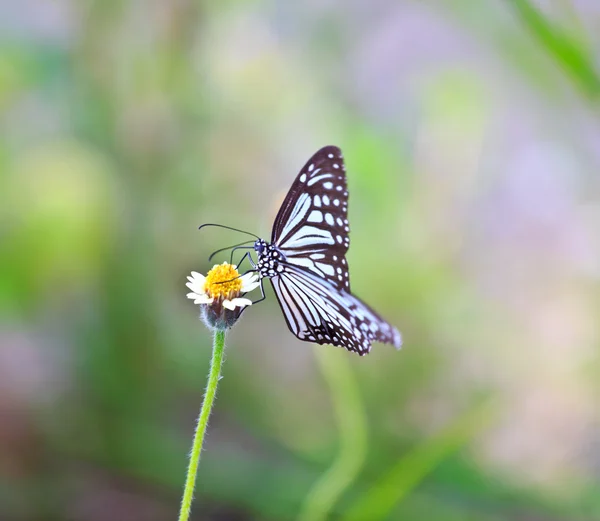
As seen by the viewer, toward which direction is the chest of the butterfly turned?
to the viewer's left
